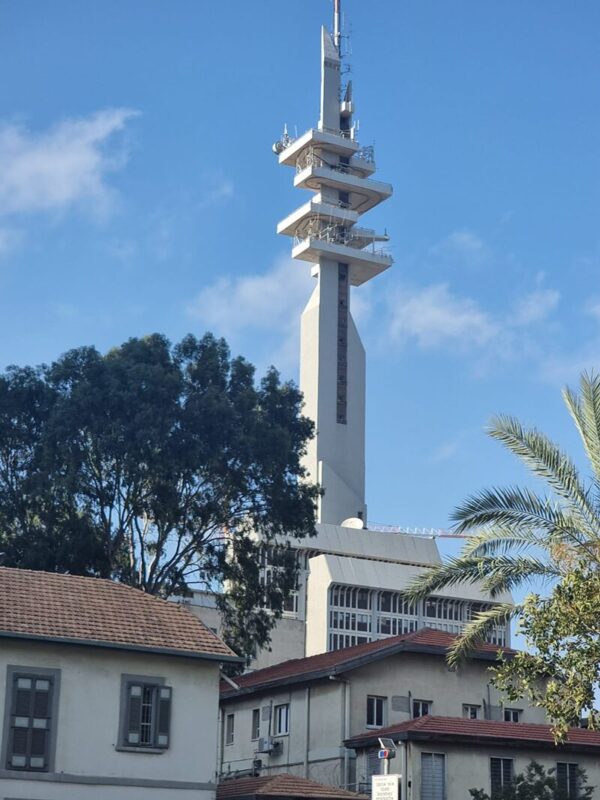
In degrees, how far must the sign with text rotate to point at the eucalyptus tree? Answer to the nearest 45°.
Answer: approximately 135° to its right

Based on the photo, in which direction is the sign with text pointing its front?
toward the camera

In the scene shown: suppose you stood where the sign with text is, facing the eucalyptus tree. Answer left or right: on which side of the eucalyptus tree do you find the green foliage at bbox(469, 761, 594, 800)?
right
